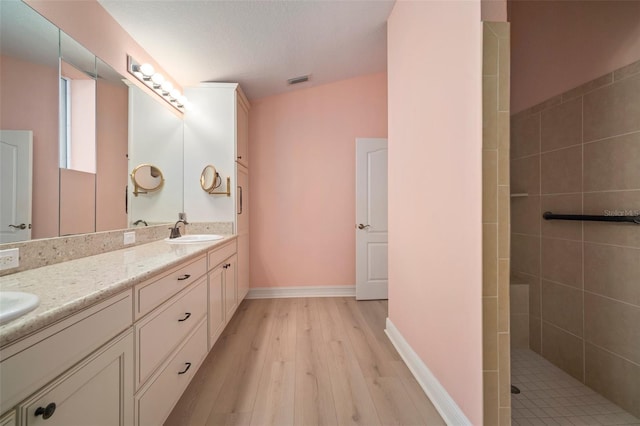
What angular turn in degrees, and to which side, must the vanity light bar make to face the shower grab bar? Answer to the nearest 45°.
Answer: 0° — it already faces it

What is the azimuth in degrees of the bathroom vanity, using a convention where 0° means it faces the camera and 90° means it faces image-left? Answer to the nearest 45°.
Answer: approximately 315°

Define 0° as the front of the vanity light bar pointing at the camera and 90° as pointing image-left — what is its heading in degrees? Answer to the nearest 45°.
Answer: approximately 315°
